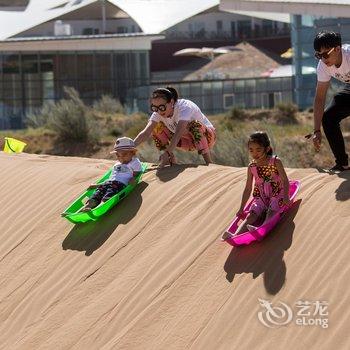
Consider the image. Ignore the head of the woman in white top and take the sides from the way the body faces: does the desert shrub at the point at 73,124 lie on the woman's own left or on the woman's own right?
on the woman's own right

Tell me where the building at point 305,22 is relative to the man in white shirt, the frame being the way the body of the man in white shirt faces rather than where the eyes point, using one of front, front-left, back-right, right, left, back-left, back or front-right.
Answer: back-right

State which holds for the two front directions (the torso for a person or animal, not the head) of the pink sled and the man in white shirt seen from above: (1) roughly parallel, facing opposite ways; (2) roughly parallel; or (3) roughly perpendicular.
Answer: roughly parallel

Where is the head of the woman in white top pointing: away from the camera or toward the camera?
toward the camera

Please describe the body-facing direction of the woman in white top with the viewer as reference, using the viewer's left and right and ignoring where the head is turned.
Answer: facing the viewer and to the left of the viewer

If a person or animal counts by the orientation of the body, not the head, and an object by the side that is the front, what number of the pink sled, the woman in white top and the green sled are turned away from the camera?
0

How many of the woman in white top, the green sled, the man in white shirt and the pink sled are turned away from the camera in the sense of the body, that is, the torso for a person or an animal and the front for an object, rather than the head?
0

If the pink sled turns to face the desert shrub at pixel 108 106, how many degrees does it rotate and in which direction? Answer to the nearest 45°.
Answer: approximately 135° to its right

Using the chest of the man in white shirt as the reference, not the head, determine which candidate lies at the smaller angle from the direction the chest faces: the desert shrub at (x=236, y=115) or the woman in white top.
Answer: the woman in white top
